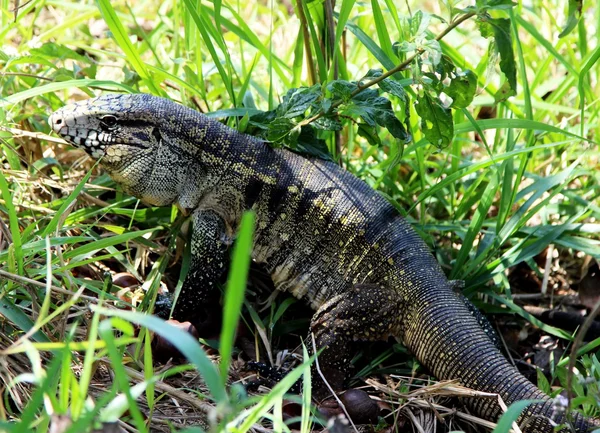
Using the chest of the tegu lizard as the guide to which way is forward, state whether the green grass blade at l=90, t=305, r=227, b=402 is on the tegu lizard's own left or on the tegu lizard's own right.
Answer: on the tegu lizard's own left

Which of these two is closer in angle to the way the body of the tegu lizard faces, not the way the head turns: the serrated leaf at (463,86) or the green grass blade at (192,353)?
the green grass blade

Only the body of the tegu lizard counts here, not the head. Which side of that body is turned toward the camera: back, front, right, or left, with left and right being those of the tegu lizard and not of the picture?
left

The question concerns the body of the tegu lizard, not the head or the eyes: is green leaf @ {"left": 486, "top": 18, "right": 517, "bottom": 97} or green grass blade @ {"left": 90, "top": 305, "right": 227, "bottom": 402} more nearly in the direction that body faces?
the green grass blade
